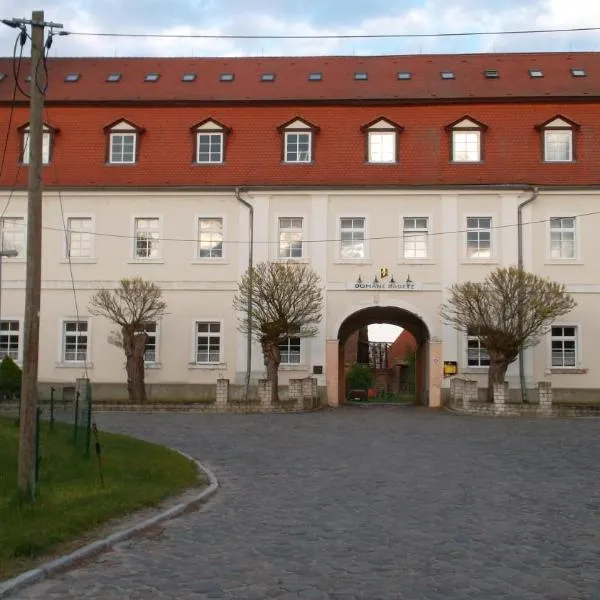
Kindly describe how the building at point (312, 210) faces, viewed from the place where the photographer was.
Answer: facing the viewer
